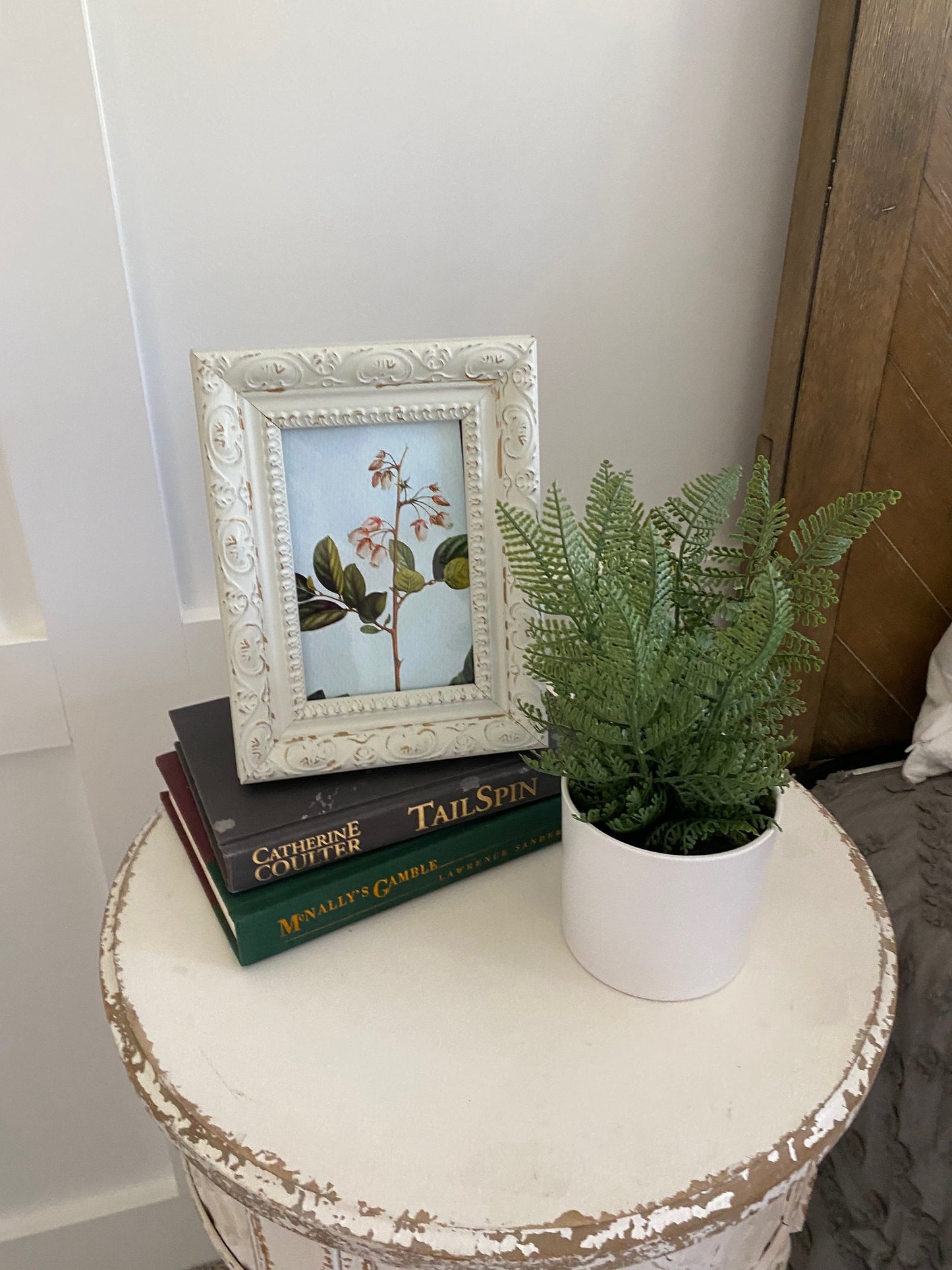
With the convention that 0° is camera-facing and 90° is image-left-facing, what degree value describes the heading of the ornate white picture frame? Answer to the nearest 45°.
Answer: approximately 0°

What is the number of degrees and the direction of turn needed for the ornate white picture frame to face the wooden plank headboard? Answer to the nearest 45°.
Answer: approximately 90° to its left
